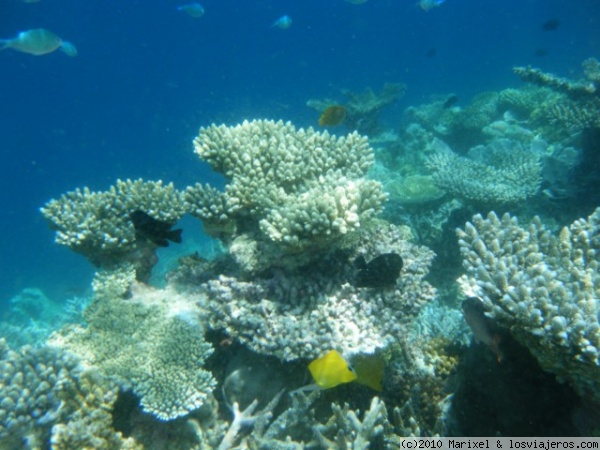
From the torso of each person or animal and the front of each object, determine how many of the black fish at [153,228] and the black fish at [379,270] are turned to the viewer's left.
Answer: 1

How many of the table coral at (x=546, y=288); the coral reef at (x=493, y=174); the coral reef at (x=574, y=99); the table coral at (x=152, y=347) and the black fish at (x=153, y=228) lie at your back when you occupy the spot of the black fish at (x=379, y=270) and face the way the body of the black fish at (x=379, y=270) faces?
2

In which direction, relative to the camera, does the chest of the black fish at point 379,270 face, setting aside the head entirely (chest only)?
to the viewer's right

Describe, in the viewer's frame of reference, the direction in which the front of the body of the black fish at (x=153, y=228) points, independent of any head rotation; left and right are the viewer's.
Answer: facing to the left of the viewer

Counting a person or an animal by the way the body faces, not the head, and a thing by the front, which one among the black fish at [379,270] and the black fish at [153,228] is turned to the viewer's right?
the black fish at [379,270]

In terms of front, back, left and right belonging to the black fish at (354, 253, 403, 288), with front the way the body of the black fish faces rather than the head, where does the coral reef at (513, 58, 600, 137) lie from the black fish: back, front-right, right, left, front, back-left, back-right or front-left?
front-left
